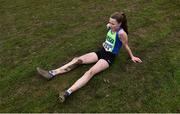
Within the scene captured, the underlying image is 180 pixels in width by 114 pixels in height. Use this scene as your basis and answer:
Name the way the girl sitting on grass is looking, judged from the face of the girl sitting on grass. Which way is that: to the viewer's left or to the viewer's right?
to the viewer's left

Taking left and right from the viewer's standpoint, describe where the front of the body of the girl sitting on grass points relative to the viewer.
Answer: facing the viewer and to the left of the viewer
